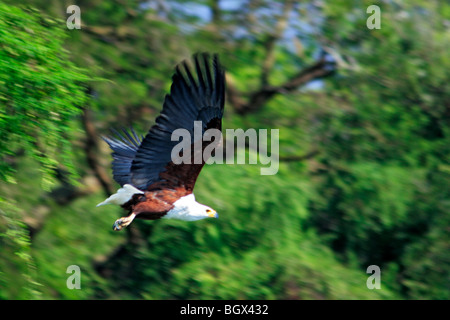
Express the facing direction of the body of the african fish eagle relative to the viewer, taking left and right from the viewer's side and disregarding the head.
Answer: facing to the right of the viewer

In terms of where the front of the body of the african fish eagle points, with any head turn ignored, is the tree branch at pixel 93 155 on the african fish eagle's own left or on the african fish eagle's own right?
on the african fish eagle's own left
